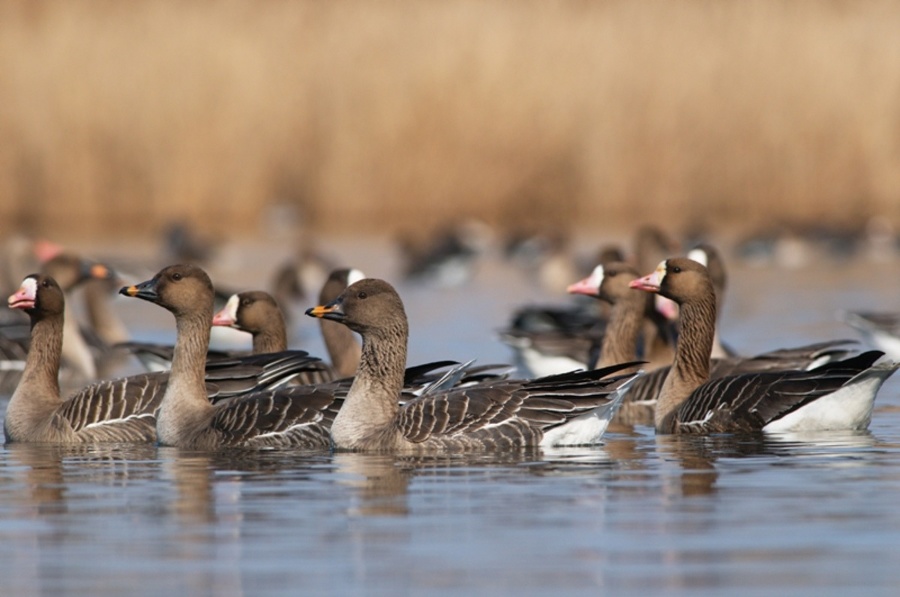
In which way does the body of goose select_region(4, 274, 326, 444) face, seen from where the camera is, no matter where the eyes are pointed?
to the viewer's left

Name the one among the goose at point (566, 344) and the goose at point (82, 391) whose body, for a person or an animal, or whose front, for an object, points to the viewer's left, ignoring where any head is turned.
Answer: the goose at point (82, 391)

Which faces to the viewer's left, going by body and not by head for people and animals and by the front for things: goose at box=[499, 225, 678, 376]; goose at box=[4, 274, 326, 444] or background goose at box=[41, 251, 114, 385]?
goose at box=[4, 274, 326, 444]

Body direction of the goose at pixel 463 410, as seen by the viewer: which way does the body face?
to the viewer's left

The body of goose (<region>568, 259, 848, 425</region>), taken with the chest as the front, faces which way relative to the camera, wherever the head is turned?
to the viewer's left

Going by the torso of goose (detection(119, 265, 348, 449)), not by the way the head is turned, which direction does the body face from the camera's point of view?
to the viewer's left

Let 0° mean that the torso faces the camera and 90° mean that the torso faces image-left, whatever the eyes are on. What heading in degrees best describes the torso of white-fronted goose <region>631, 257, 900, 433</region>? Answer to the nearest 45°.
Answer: approximately 90°

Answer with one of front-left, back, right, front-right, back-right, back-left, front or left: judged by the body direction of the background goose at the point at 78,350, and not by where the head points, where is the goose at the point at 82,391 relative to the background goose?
right

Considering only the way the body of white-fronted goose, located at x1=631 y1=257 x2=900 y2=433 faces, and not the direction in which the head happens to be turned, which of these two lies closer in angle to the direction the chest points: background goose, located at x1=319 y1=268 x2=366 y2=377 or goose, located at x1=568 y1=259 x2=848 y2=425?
the background goose
